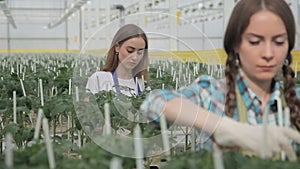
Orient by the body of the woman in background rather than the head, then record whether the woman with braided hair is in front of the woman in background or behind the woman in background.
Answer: in front

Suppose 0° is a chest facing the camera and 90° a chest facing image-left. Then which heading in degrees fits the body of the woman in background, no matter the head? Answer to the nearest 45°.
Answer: approximately 315°

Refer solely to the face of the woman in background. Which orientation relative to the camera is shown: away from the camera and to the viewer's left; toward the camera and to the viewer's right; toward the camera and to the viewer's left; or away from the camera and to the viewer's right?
toward the camera and to the viewer's right

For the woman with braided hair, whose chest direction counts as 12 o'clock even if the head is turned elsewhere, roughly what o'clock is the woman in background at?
The woman in background is roughly at 5 o'clock from the woman with braided hair.

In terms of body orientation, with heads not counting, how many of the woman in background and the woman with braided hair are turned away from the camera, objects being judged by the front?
0

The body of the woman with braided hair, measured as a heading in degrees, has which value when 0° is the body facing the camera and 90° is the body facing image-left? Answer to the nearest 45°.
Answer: approximately 0°
